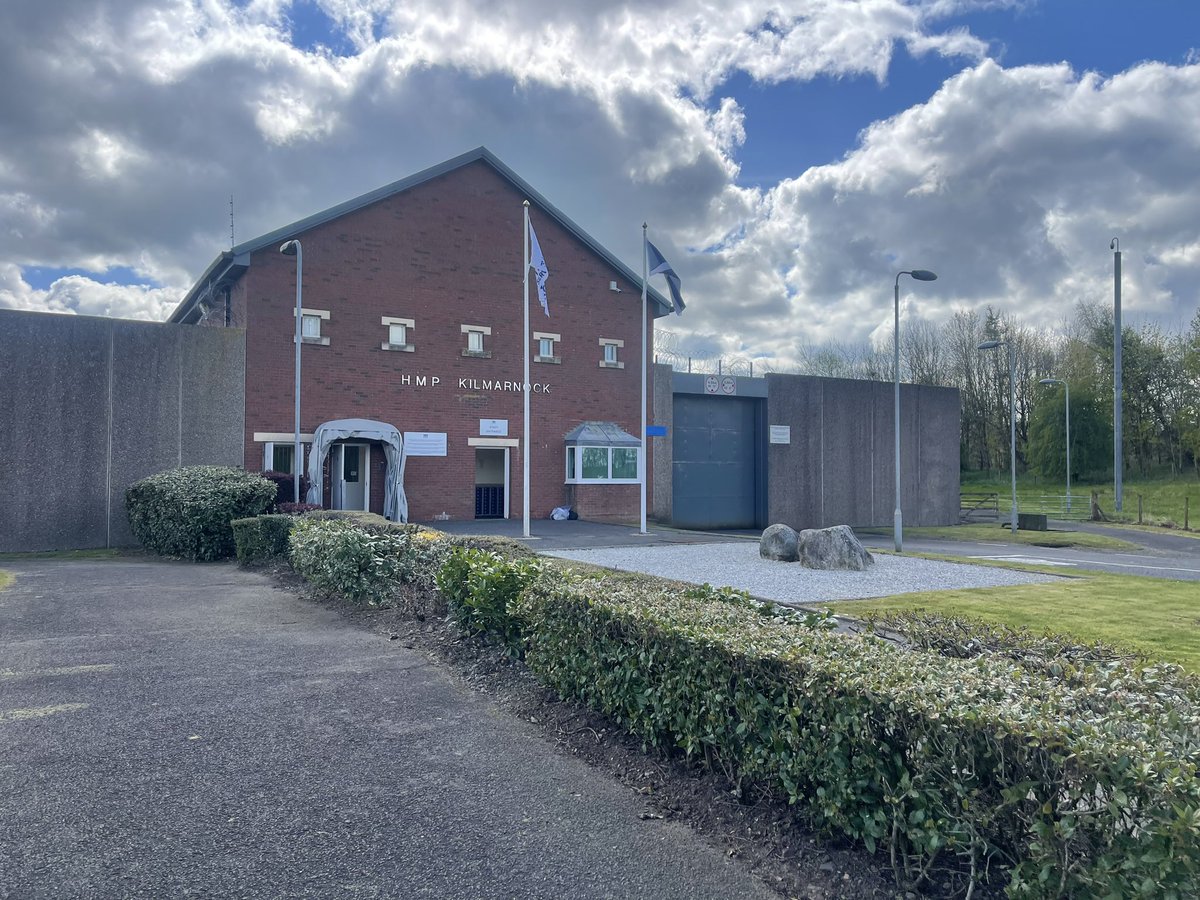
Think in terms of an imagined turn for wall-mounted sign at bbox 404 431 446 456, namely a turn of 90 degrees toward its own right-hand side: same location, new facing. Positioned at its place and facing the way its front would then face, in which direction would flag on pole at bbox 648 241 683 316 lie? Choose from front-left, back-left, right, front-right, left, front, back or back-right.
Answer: back-left

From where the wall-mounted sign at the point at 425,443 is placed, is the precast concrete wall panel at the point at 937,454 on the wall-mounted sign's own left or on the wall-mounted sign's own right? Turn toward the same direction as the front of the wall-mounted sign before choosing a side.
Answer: on the wall-mounted sign's own left

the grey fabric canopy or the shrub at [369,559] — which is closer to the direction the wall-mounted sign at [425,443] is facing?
the shrub

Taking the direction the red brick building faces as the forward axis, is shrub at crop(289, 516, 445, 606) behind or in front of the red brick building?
in front

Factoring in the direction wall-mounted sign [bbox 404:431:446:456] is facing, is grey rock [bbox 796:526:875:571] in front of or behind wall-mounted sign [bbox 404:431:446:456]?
in front

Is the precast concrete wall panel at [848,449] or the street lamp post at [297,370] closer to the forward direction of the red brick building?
the street lamp post

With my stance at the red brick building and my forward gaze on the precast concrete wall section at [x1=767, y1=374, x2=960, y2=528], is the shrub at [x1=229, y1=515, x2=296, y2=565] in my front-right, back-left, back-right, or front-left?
back-right

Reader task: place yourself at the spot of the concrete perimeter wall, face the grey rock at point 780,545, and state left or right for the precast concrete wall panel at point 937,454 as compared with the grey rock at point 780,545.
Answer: left

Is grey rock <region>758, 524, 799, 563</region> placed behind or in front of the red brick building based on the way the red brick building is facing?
in front

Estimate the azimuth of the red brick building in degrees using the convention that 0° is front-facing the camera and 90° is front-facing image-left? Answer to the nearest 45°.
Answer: approximately 0°

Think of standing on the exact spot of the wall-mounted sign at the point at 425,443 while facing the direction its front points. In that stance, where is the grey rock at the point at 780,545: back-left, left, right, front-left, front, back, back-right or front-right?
front-left
